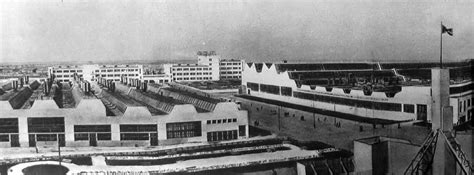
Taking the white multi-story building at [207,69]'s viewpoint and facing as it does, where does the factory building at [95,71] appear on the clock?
The factory building is roughly at 3 o'clock from the white multi-story building.

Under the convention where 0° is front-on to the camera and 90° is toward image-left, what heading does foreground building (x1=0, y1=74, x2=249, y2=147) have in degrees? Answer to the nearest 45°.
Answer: approximately 0°

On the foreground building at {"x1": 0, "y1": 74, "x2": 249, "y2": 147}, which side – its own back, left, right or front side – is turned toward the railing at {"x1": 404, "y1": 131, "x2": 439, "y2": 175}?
front

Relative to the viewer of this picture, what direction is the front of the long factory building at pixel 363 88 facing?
facing the viewer and to the left of the viewer

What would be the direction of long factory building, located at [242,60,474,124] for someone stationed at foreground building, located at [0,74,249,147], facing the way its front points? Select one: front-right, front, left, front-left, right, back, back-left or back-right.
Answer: left

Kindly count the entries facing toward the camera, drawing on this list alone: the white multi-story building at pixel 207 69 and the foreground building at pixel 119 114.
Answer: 2

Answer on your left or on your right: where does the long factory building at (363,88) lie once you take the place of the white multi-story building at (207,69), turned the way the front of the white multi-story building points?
on your left
